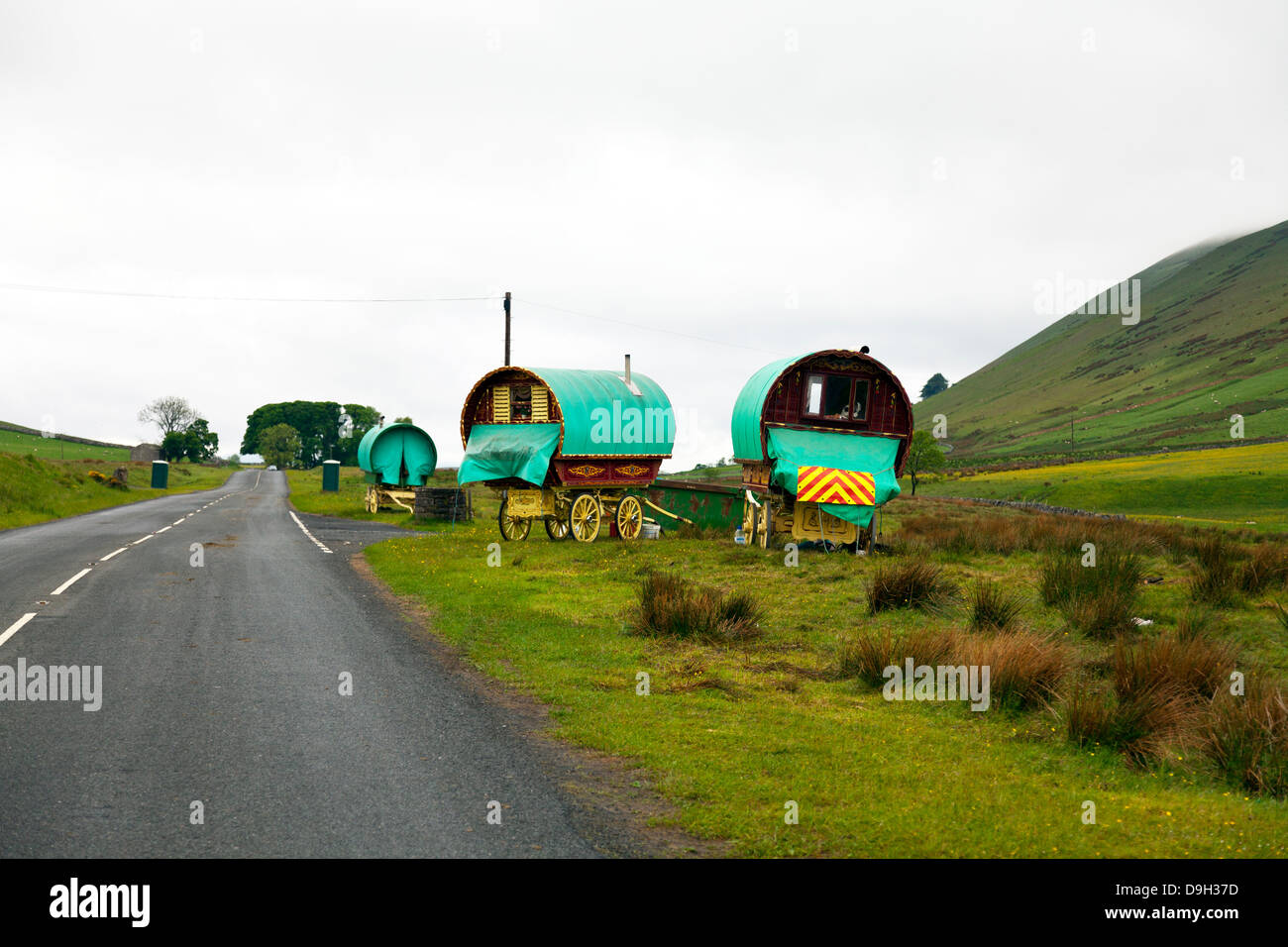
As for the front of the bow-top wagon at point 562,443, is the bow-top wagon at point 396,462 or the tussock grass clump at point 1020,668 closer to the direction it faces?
the bow-top wagon

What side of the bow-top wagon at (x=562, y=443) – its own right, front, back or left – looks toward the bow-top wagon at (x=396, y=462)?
left

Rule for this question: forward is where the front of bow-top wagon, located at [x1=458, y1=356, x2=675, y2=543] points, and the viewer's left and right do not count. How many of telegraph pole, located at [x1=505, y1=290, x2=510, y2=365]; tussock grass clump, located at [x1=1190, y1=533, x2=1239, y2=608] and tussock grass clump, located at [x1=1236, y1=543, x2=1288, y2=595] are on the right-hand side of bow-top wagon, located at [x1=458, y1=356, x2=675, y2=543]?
2

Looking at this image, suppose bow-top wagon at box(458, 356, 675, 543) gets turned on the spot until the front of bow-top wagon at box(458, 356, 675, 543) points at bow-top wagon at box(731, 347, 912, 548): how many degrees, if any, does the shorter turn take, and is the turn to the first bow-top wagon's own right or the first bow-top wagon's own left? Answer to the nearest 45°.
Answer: approximately 90° to the first bow-top wagon's own right

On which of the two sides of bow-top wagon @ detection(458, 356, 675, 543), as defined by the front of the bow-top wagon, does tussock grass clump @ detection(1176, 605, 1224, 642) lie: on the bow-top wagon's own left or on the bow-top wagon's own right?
on the bow-top wagon's own right

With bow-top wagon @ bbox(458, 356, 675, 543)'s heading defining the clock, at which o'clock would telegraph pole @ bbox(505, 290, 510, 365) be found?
The telegraph pole is roughly at 10 o'clock from the bow-top wagon.

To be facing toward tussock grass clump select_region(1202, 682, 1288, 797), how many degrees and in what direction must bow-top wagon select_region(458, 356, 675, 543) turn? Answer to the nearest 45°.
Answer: approximately 135° to its right

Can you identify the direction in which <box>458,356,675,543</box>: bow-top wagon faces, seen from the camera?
facing away from the viewer and to the right of the viewer

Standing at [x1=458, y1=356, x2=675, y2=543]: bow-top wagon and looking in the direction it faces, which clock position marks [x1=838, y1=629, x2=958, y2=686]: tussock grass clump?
The tussock grass clump is roughly at 4 o'clock from the bow-top wagon.

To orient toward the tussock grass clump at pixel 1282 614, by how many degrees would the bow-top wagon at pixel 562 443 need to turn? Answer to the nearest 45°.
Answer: approximately 90° to its right

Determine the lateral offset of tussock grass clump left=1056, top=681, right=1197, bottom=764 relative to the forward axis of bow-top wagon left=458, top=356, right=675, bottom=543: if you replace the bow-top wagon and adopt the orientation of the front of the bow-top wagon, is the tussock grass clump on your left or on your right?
on your right

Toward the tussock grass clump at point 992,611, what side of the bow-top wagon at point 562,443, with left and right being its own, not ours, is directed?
right
